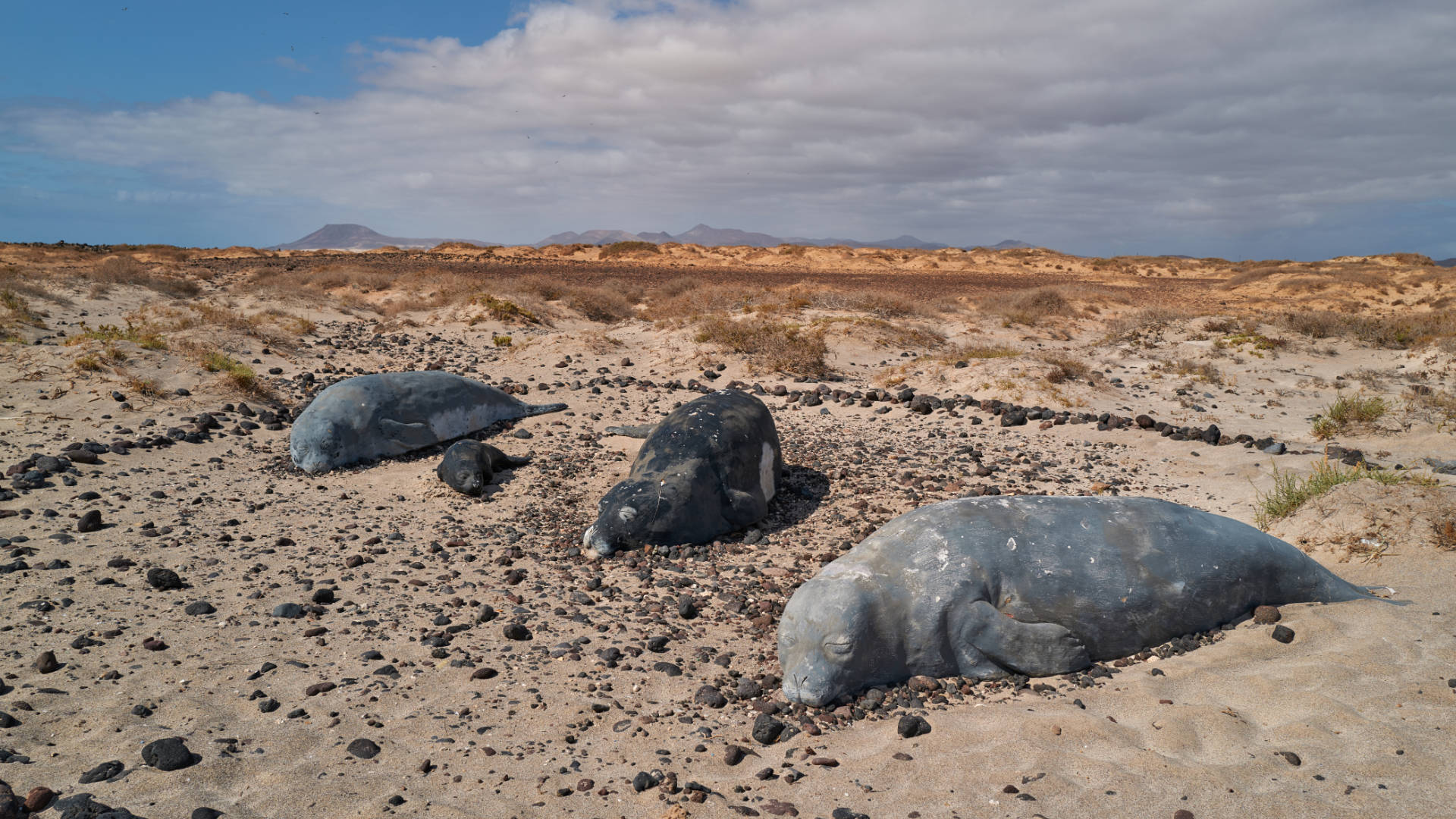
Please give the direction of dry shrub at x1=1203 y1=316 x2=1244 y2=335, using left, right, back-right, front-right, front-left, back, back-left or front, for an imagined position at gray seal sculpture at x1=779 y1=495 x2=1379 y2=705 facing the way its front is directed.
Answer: back-right

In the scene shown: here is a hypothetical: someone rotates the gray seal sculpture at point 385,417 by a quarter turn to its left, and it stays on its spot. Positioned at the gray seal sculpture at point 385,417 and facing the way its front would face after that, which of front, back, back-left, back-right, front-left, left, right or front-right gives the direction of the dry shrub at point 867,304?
left

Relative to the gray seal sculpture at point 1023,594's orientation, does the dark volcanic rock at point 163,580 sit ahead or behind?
ahead

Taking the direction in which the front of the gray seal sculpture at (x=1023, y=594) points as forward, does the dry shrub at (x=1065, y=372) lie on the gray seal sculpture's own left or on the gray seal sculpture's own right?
on the gray seal sculpture's own right

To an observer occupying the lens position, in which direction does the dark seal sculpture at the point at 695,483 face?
facing the viewer and to the left of the viewer

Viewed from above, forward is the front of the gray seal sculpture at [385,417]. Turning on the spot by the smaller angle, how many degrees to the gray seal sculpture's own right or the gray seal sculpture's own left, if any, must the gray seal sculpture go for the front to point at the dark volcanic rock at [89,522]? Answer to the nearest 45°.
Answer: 0° — it already faces it

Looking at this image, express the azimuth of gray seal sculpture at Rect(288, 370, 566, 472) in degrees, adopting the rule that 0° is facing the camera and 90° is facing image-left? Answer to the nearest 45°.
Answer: approximately 45°

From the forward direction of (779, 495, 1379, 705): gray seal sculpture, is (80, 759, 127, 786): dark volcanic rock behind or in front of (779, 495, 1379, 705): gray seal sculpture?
in front

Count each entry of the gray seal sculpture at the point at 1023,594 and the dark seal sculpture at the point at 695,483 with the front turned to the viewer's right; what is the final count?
0

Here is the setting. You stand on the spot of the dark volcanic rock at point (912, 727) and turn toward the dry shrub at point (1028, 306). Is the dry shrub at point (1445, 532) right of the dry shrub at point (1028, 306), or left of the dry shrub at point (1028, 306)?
right

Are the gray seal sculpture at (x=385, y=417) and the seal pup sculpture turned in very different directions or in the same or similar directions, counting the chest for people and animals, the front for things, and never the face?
same or similar directions
